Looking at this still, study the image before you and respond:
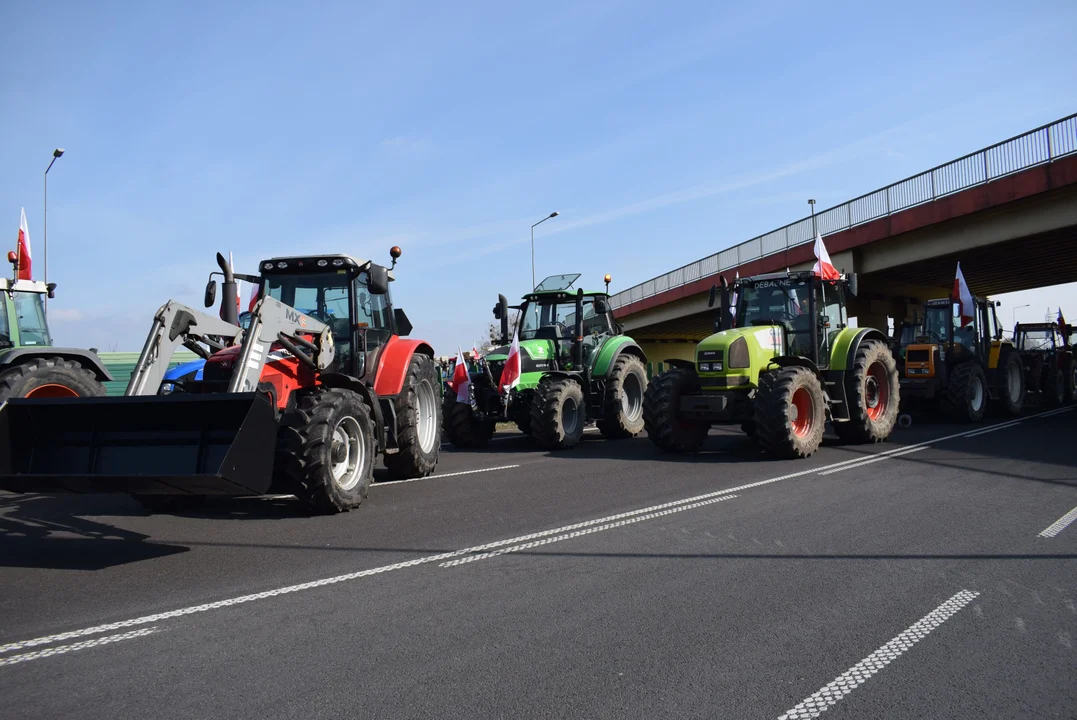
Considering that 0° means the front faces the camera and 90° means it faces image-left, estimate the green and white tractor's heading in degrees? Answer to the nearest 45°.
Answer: approximately 45°

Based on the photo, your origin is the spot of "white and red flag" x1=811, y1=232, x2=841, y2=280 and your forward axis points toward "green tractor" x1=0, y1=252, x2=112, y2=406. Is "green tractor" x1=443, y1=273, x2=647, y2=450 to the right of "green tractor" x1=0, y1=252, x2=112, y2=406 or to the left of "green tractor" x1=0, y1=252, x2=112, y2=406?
right

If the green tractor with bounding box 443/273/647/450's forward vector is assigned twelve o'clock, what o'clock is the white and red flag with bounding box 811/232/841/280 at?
The white and red flag is roughly at 8 o'clock from the green tractor.

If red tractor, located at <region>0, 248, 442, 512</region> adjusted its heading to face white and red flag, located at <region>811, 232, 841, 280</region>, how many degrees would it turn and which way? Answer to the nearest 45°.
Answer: approximately 135° to its left

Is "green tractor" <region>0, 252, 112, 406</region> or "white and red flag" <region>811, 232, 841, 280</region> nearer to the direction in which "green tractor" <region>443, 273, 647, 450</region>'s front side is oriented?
the green tractor

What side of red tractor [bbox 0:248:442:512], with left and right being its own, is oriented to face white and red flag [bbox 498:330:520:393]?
back

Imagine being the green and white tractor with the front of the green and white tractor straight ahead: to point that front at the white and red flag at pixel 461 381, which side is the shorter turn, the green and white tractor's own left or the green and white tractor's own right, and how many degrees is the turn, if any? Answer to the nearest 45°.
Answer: approximately 45° to the green and white tractor's own right
